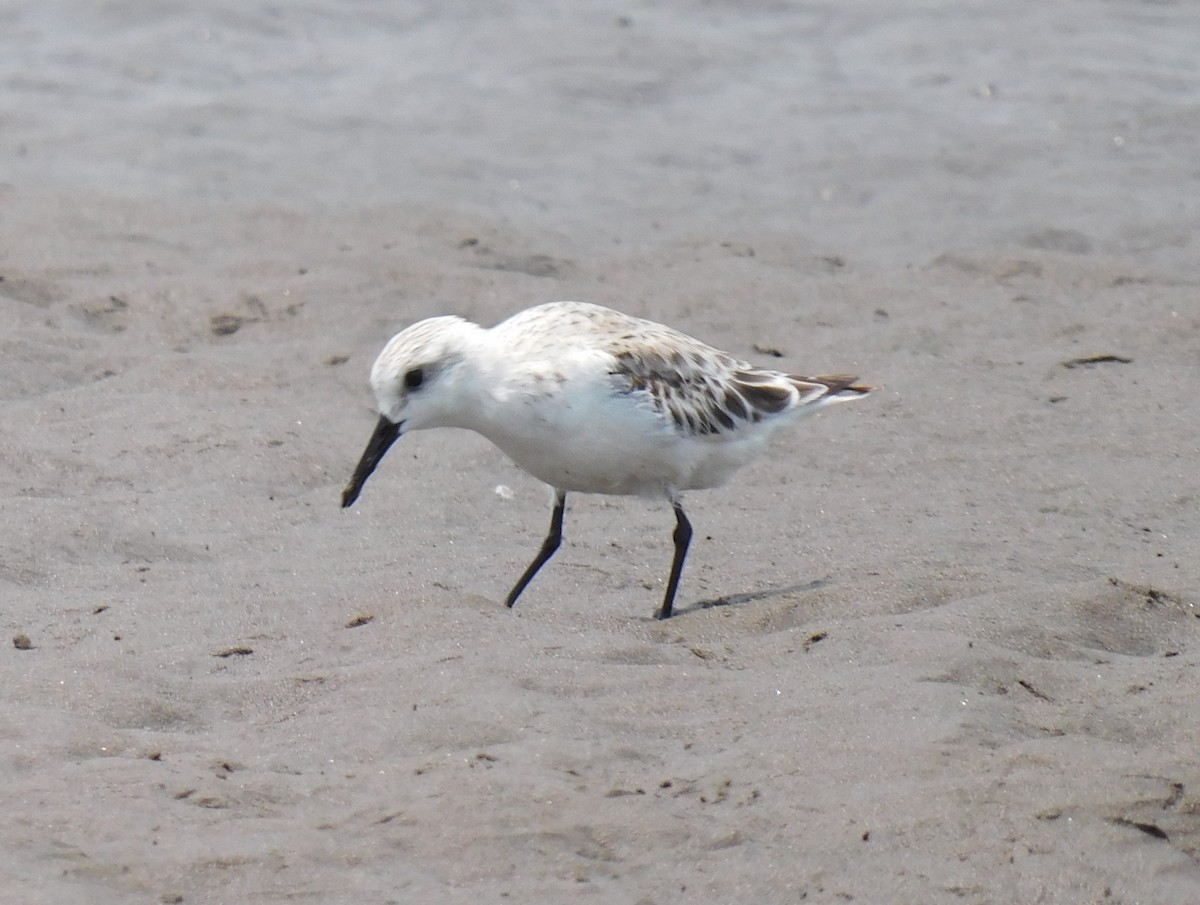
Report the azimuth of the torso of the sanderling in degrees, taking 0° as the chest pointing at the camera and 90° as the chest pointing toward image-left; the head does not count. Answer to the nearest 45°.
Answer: approximately 90°
